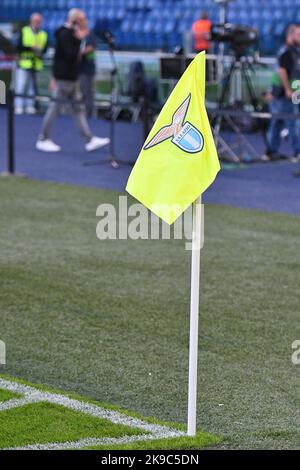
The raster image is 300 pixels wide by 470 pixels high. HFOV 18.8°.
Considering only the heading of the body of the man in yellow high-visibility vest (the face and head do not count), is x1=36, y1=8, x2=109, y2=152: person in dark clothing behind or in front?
in front

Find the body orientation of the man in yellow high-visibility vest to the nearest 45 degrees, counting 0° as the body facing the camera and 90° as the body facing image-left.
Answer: approximately 0°

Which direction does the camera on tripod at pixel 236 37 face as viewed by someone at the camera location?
facing to the left of the viewer

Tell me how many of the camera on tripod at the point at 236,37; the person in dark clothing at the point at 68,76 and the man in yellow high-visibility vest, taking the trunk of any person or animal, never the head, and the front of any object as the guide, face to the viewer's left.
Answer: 1

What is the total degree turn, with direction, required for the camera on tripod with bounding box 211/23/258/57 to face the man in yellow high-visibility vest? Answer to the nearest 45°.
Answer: approximately 45° to its right
